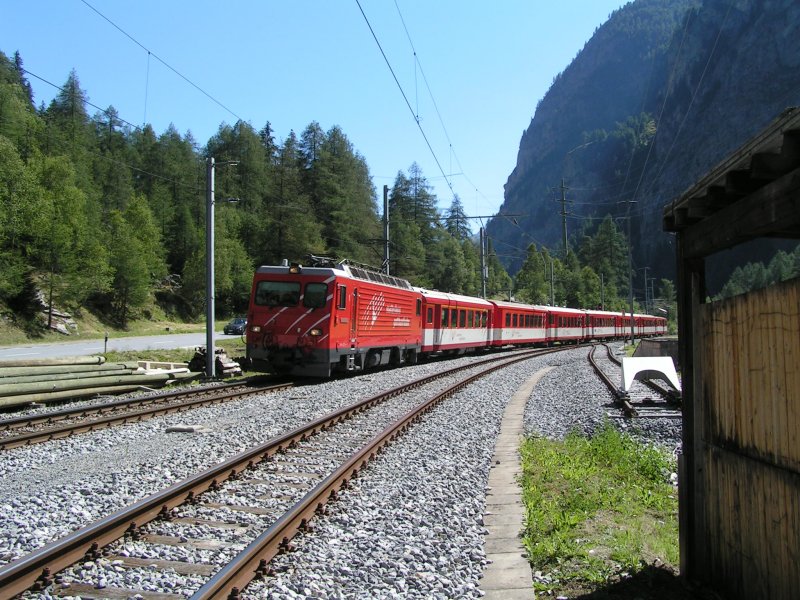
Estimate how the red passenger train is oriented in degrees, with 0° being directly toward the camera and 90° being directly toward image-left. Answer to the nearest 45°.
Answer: approximately 45°

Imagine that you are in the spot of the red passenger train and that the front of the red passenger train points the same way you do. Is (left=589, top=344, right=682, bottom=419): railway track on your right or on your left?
on your left

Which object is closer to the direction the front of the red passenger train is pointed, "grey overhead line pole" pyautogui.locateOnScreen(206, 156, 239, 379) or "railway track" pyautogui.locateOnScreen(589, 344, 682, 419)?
the grey overhead line pole

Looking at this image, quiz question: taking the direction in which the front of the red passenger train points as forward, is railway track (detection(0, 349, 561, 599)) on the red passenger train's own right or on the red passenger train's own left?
on the red passenger train's own left

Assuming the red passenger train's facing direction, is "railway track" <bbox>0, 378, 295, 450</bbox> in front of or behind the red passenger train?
in front

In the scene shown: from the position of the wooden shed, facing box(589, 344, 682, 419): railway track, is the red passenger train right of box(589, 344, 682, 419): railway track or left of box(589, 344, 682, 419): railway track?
left

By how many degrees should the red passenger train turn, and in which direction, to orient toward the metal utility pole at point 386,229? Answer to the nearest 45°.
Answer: approximately 135° to its right
